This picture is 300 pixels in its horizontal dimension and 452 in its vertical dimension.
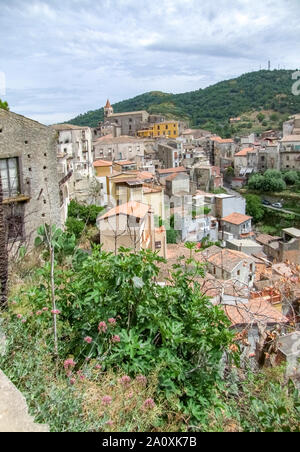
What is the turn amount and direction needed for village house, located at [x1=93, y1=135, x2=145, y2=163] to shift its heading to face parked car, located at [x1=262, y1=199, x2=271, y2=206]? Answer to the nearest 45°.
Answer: approximately 90° to its left

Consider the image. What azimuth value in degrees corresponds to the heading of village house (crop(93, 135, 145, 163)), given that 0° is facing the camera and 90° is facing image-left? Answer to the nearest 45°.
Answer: approximately 0°

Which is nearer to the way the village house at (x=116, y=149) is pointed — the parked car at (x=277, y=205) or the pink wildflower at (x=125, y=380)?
the pink wildflower

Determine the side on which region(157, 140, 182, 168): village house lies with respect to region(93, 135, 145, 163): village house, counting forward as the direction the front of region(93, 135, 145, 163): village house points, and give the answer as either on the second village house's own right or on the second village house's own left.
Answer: on the second village house's own left

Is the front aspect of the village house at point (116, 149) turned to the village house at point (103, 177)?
yes

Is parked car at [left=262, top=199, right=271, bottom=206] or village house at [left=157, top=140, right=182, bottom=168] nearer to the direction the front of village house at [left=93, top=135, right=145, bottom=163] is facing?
the parked car

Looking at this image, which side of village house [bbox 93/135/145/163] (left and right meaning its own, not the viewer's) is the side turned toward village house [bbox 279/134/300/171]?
left

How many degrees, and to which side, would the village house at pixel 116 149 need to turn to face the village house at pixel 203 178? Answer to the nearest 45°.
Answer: approximately 90° to its left
